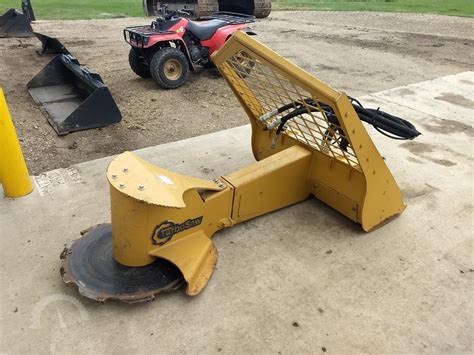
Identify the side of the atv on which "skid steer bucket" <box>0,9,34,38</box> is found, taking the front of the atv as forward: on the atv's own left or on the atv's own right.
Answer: on the atv's own right

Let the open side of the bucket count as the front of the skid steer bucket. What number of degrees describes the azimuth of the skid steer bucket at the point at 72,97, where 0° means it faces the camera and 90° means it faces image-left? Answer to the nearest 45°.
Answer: approximately 45°

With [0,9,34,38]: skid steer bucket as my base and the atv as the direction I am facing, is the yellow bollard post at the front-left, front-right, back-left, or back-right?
front-right

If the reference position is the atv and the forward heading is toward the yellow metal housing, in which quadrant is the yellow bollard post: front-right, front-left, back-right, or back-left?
front-right

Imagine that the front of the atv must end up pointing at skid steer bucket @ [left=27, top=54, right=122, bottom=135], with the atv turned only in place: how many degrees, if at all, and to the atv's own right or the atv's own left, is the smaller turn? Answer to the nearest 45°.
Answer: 0° — it already faces it

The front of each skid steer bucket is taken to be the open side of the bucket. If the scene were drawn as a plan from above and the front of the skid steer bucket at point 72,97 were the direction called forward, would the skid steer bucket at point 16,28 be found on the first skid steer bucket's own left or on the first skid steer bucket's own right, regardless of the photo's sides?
on the first skid steer bucket's own right

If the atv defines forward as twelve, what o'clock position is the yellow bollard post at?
The yellow bollard post is roughly at 11 o'clock from the atv.

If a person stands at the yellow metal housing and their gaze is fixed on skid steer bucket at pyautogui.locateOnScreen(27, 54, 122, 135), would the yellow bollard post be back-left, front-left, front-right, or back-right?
front-left

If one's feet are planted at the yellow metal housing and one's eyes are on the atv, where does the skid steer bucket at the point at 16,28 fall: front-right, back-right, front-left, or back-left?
front-left

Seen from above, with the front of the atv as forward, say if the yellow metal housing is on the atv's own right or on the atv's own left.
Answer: on the atv's own left

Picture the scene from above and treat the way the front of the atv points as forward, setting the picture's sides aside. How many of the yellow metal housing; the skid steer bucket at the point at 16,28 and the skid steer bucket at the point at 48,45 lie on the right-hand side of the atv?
2

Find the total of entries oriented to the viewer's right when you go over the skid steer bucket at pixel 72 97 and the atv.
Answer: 0

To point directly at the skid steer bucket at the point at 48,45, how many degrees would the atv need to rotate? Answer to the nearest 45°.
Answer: approximately 90° to its right

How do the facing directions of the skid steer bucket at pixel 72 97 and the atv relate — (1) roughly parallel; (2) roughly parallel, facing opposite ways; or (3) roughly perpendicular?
roughly parallel
